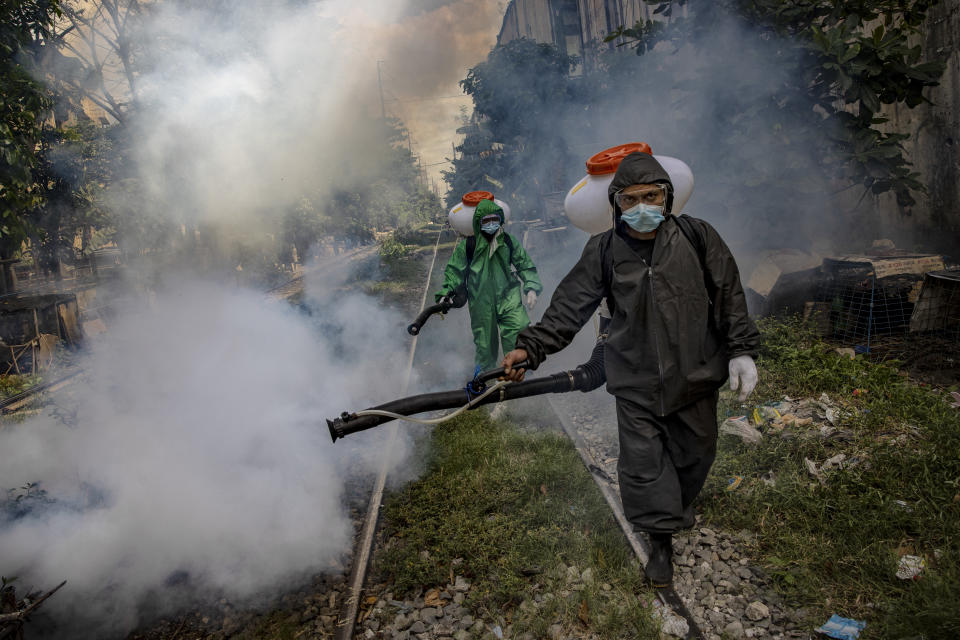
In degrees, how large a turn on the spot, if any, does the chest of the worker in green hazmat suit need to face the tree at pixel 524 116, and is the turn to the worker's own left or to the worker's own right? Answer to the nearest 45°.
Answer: approximately 180°

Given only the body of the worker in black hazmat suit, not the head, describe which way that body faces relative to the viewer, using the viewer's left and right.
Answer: facing the viewer

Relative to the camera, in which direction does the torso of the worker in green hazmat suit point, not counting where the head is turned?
toward the camera

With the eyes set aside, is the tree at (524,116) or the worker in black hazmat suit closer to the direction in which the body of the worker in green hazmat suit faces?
the worker in black hazmat suit

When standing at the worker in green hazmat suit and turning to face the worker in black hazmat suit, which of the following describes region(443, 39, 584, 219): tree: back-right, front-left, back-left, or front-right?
back-left

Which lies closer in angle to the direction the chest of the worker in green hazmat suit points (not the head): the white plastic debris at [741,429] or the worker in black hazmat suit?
the worker in black hazmat suit

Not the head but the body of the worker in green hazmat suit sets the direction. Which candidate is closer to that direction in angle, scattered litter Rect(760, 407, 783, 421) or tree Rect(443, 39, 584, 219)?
the scattered litter

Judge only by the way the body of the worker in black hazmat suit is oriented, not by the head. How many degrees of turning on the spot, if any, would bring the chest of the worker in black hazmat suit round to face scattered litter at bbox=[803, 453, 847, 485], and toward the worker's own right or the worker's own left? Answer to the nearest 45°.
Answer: approximately 135° to the worker's own left

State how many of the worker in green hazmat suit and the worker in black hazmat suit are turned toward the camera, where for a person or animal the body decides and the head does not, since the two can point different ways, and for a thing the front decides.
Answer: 2

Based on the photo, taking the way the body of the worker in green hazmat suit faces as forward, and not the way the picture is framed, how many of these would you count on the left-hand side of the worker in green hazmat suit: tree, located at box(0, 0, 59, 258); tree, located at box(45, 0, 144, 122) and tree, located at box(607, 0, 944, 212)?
1
